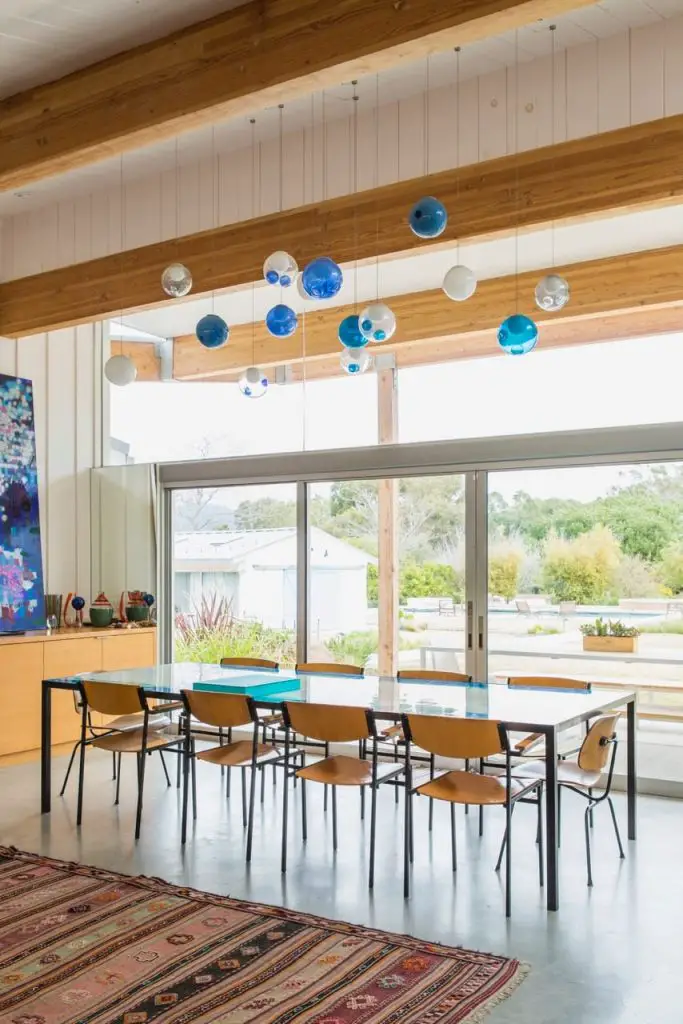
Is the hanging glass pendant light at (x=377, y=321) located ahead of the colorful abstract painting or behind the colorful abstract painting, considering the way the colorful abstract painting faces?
ahead

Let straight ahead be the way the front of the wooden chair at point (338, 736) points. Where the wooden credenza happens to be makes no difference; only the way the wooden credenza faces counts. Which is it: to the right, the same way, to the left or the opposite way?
to the right

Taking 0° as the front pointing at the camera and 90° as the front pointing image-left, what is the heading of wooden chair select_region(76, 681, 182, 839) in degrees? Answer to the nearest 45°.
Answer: approximately 225°

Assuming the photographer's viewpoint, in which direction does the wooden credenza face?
facing the viewer and to the right of the viewer

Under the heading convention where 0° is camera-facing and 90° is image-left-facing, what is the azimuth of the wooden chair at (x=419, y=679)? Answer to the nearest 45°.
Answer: approximately 45°

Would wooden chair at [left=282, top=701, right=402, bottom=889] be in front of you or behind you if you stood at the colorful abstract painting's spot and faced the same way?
in front

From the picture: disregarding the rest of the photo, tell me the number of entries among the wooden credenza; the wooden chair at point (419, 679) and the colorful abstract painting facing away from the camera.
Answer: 0

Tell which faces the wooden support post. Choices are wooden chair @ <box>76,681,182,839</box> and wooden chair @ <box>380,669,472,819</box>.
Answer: wooden chair @ <box>76,681,182,839</box>

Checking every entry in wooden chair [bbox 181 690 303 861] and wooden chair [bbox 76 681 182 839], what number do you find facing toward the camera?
0

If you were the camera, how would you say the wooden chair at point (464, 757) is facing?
facing away from the viewer and to the right of the viewer

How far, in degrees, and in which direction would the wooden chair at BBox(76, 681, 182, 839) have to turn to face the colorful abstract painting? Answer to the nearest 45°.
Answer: approximately 45° to its left

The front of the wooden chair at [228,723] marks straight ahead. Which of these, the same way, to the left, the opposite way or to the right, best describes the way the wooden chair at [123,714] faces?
the same way

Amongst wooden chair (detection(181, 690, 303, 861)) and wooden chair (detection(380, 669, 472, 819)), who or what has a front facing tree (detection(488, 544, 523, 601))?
wooden chair (detection(181, 690, 303, 861))
